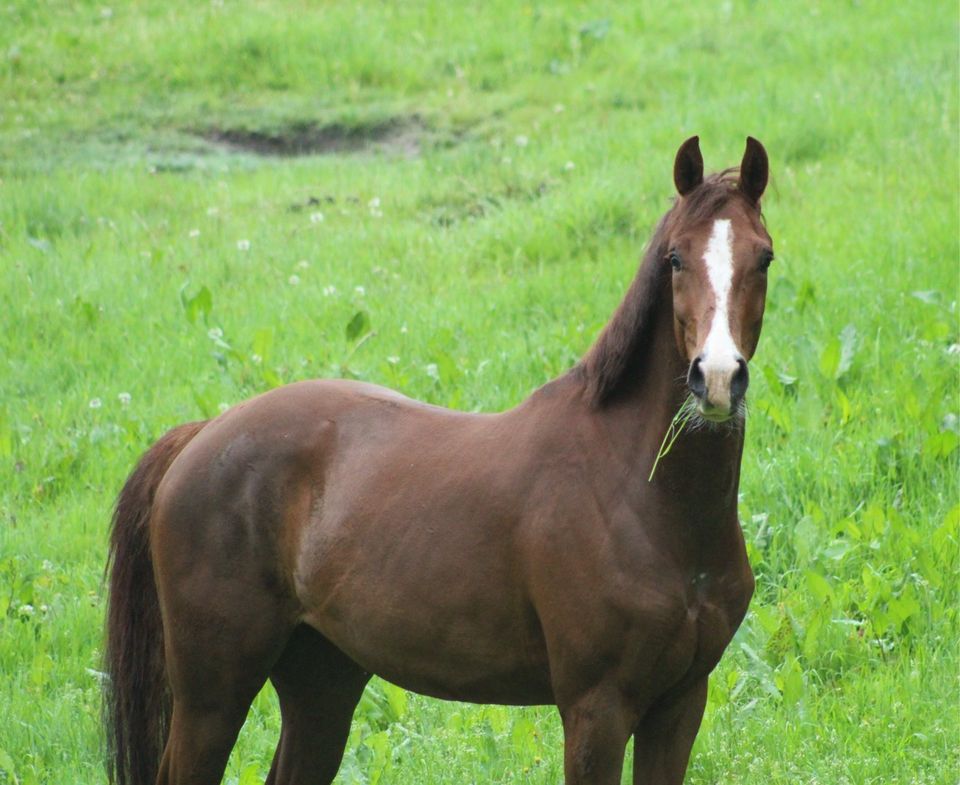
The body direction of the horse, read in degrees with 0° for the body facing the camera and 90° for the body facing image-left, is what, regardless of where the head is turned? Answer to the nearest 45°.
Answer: approximately 315°
